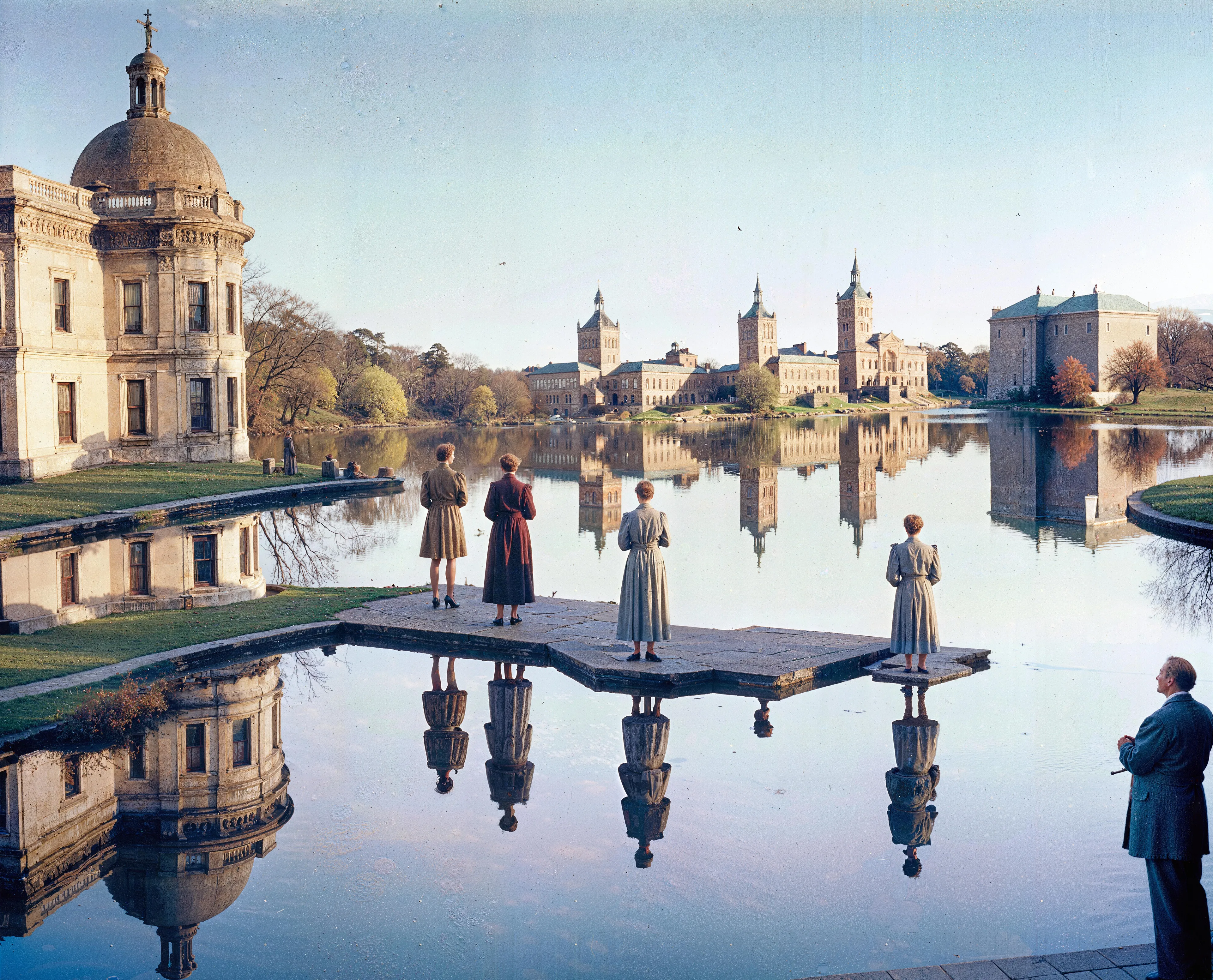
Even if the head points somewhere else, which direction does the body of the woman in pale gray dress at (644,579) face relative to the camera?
away from the camera

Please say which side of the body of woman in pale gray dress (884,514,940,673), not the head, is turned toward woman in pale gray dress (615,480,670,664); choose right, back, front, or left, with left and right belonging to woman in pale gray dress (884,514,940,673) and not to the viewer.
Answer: left

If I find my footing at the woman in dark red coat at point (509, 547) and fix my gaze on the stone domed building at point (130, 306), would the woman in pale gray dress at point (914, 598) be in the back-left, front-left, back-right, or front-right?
back-right

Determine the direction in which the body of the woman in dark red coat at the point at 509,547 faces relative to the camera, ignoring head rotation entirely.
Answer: away from the camera

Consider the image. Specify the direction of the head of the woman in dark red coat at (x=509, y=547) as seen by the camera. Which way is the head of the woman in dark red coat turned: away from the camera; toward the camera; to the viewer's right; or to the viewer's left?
away from the camera

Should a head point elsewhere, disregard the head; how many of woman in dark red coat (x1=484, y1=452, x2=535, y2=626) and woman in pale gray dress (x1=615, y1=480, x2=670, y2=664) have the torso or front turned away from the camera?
2

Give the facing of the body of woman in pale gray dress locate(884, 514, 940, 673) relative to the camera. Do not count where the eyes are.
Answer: away from the camera

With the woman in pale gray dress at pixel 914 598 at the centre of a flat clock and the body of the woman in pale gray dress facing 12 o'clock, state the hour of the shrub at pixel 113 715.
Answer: The shrub is roughly at 8 o'clock from the woman in pale gray dress.

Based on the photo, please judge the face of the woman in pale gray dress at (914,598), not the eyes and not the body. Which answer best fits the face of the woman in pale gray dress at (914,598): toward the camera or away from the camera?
away from the camera
